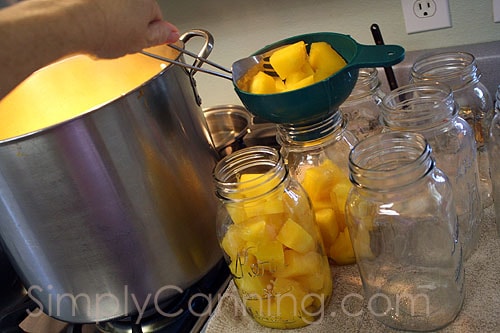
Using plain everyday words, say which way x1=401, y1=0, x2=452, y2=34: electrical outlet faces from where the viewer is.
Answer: facing the viewer
